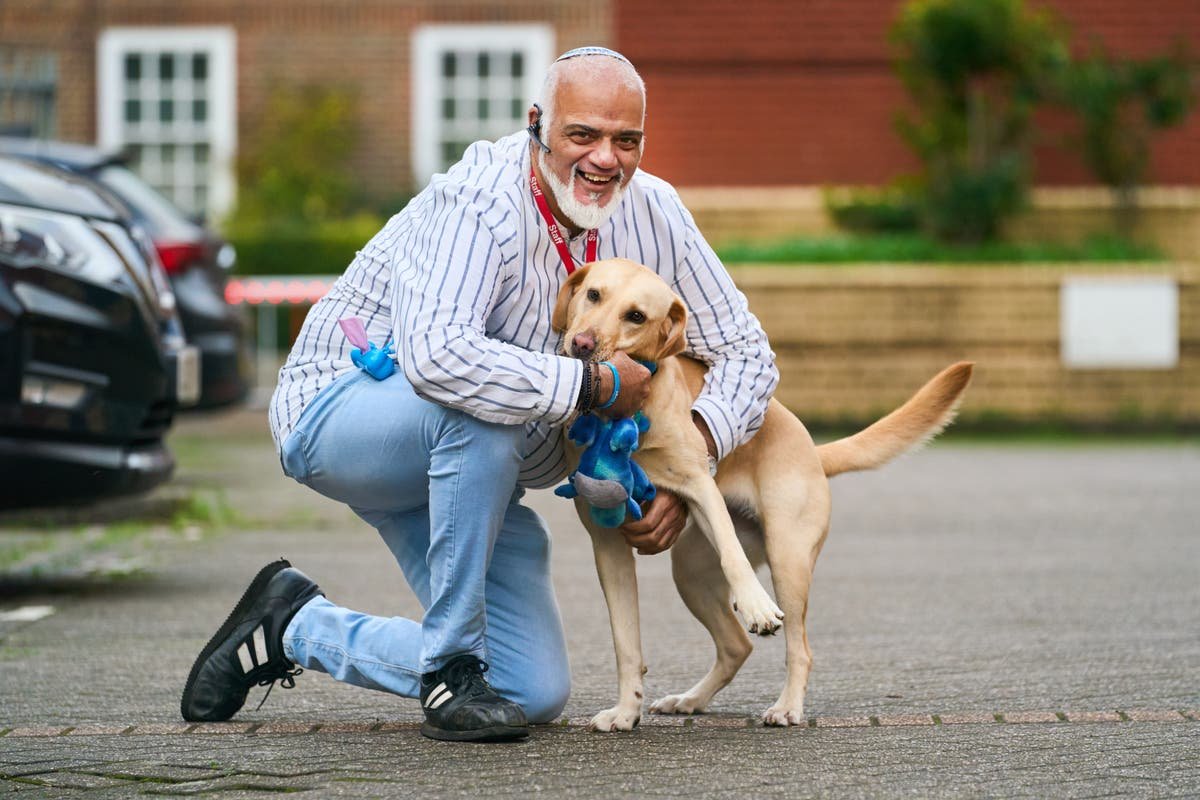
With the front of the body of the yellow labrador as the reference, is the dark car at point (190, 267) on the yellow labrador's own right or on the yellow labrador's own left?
on the yellow labrador's own right

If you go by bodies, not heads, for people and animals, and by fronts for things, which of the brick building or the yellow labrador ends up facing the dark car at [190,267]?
the brick building

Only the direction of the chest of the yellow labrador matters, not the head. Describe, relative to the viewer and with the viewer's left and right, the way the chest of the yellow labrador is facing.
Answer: facing the viewer and to the left of the viewer

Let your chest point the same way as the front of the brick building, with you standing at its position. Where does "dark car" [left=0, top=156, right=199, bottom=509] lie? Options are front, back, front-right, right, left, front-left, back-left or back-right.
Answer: front

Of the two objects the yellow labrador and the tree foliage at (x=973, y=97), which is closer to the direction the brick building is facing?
the yellow labrador

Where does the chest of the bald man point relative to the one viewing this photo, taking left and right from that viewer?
facing the viewer and to the right of the viewer

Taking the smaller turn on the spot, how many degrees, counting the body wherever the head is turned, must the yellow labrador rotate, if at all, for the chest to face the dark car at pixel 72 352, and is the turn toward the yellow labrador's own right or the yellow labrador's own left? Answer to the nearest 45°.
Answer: approximately 90° to the yellow labrador's own right

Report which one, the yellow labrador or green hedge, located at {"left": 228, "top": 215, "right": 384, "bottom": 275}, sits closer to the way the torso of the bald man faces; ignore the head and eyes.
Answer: the yellow labrador

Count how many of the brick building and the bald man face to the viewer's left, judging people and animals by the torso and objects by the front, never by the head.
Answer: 0

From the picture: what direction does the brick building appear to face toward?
toward the camera

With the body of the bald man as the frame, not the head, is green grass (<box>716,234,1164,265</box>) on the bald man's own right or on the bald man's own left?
on the bald man's own left

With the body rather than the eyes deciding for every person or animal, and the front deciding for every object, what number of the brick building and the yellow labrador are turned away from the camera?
0

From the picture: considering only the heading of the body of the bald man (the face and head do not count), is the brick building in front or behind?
behind

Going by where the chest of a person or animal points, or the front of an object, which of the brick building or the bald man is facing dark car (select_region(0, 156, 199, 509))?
the brick building

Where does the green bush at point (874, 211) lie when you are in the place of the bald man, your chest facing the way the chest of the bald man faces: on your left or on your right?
on your left
